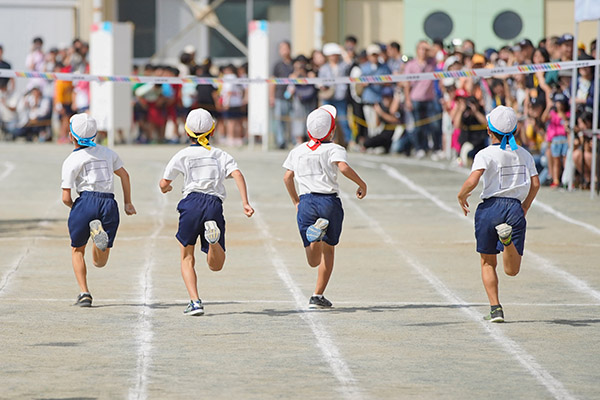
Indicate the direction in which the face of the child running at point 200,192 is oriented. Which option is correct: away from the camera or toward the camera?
away from the camera

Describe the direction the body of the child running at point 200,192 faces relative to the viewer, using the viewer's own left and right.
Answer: facing away from the viewer

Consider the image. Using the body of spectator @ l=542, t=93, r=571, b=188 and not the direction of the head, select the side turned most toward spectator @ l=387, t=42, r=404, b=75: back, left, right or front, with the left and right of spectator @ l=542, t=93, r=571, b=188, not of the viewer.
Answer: back

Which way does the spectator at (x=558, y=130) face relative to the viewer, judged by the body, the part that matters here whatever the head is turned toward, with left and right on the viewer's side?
facing the viewer and to the left of the viewer

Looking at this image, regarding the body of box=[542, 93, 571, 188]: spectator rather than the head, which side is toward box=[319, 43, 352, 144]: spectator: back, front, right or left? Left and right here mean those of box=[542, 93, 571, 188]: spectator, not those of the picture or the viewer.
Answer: right

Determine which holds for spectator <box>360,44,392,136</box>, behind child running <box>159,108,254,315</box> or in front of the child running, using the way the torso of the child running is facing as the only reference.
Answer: in front

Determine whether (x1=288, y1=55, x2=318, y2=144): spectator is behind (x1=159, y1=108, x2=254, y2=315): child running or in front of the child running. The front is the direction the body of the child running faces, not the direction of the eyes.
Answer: in front

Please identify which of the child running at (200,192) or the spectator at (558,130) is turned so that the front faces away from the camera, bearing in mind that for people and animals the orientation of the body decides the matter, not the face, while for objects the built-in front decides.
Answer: the child running

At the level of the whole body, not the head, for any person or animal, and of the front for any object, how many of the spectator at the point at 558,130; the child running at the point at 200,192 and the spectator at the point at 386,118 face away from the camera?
1

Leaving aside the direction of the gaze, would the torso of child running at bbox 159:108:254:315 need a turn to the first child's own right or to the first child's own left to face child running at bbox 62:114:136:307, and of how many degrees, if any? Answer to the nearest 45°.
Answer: approximately 90° to the first child's own left

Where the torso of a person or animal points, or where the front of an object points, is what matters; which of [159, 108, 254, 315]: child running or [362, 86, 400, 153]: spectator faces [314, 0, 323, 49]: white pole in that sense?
the child running

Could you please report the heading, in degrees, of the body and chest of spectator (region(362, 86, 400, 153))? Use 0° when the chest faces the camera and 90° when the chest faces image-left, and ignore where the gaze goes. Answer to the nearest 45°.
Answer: approximately 45°
